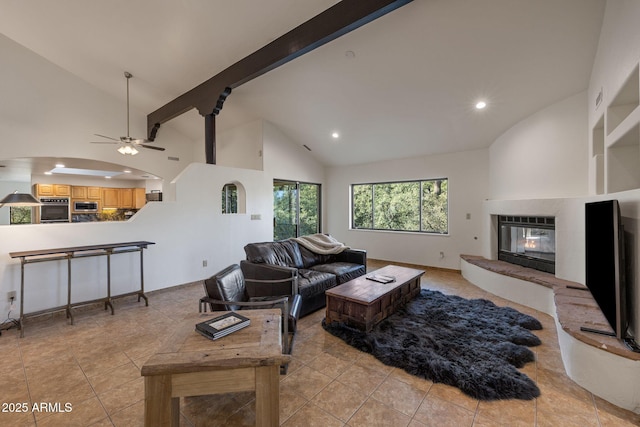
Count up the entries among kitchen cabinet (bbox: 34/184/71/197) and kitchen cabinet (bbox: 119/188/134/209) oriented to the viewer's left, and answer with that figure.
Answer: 0

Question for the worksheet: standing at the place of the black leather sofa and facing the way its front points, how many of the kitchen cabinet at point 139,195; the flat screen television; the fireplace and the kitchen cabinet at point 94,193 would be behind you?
2

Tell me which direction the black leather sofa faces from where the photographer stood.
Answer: facing the viewer and to the right of the viewer

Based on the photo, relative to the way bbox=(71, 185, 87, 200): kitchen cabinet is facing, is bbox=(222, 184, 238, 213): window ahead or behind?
ahead

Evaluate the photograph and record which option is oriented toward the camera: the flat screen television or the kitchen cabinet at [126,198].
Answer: the kitchen cabinet

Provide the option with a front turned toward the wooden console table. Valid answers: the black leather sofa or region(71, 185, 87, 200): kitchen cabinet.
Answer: the kitchen cabinet

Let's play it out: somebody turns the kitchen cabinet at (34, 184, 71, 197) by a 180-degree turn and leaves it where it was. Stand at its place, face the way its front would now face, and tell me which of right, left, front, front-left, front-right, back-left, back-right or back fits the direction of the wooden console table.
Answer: back

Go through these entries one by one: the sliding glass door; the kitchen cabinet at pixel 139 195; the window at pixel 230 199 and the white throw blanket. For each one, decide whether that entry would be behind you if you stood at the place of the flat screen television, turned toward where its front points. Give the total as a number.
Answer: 0

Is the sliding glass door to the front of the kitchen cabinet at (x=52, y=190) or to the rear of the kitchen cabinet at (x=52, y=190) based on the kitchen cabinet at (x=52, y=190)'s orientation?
to the front

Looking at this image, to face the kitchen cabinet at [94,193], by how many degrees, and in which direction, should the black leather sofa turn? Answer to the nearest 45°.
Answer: approximately 180°

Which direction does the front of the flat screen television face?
to the viewer's left

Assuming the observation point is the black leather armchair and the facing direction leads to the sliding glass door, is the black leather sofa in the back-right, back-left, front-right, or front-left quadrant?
front-right

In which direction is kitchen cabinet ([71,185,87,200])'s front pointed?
toward the camera
